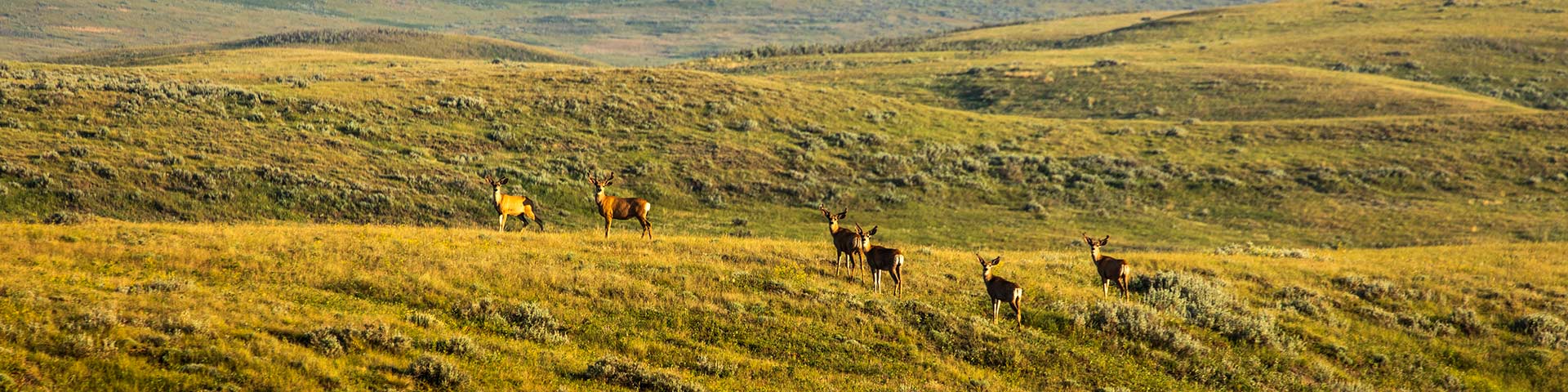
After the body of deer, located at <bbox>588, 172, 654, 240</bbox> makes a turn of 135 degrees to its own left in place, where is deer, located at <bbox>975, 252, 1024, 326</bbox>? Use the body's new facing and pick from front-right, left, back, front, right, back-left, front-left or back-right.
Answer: front

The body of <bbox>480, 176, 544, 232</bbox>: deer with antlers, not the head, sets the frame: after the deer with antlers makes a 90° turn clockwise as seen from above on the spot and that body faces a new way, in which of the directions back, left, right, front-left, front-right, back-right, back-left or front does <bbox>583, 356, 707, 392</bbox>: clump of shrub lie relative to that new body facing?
back

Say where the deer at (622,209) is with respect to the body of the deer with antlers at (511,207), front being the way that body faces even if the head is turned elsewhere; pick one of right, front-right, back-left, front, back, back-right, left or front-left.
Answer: back-left

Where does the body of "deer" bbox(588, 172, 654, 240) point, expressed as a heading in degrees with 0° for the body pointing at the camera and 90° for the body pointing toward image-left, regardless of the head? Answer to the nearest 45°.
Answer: approximately 90°

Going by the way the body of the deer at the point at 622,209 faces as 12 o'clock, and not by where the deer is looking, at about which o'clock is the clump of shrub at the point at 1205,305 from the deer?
The clump of shrub is roughly at 7 o'clock from the deer.

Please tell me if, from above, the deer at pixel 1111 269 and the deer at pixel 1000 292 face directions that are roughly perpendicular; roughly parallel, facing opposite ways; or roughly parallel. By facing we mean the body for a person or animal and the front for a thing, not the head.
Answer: roughly parallel

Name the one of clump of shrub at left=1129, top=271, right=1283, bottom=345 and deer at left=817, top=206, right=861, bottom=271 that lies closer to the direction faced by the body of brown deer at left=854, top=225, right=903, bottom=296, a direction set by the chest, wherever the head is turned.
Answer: the deer

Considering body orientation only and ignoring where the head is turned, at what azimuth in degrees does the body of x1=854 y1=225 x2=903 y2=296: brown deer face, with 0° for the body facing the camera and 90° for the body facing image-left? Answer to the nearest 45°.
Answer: approximately 135°

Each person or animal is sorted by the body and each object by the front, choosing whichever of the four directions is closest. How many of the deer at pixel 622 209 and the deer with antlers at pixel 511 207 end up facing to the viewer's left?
2

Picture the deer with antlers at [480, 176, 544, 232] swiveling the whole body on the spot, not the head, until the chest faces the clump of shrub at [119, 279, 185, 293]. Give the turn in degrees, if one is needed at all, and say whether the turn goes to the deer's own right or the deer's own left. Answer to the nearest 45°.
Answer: approximately 45° to the deer's own left
